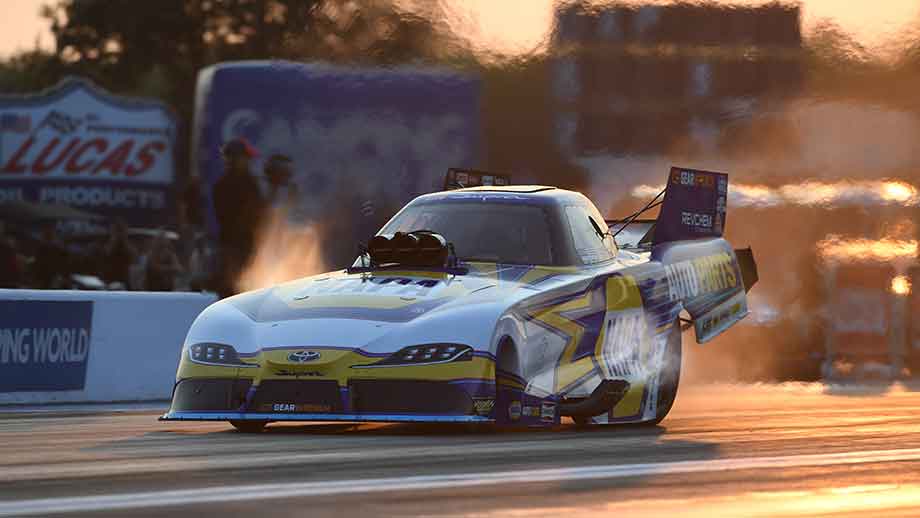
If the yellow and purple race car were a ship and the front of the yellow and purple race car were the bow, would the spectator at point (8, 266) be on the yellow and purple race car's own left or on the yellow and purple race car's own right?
on the yellow and purple race car's own right

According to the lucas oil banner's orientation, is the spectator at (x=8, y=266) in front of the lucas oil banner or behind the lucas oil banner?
in front

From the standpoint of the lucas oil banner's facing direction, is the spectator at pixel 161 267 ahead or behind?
ahead

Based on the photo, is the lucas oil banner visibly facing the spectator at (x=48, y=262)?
yes

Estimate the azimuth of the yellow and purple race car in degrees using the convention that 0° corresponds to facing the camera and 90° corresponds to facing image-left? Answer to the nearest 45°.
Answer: approximately 45°

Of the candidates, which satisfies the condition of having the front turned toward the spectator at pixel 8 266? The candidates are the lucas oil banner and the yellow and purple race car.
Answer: the lucas oil banner

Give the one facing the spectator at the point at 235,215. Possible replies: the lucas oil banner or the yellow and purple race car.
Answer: the lucas oil banner

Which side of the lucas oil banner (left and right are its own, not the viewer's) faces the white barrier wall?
front

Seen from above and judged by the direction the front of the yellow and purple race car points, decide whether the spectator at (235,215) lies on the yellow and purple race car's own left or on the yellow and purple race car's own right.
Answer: on the yellow and purple race car's own right

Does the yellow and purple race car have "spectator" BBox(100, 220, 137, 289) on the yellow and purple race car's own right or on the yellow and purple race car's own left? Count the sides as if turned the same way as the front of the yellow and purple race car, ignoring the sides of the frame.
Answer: on the yellow and purple race car's own right

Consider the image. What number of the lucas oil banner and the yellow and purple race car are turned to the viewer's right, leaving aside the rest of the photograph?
0
